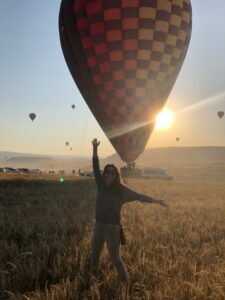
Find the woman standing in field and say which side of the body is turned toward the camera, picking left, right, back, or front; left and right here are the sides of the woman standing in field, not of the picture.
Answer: front

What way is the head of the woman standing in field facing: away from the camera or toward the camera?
toward the camera

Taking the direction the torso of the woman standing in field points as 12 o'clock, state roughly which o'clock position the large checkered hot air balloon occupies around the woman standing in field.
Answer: The large checkered hot air balloon is roughly at 6 o'clock from the woman standing in field.
